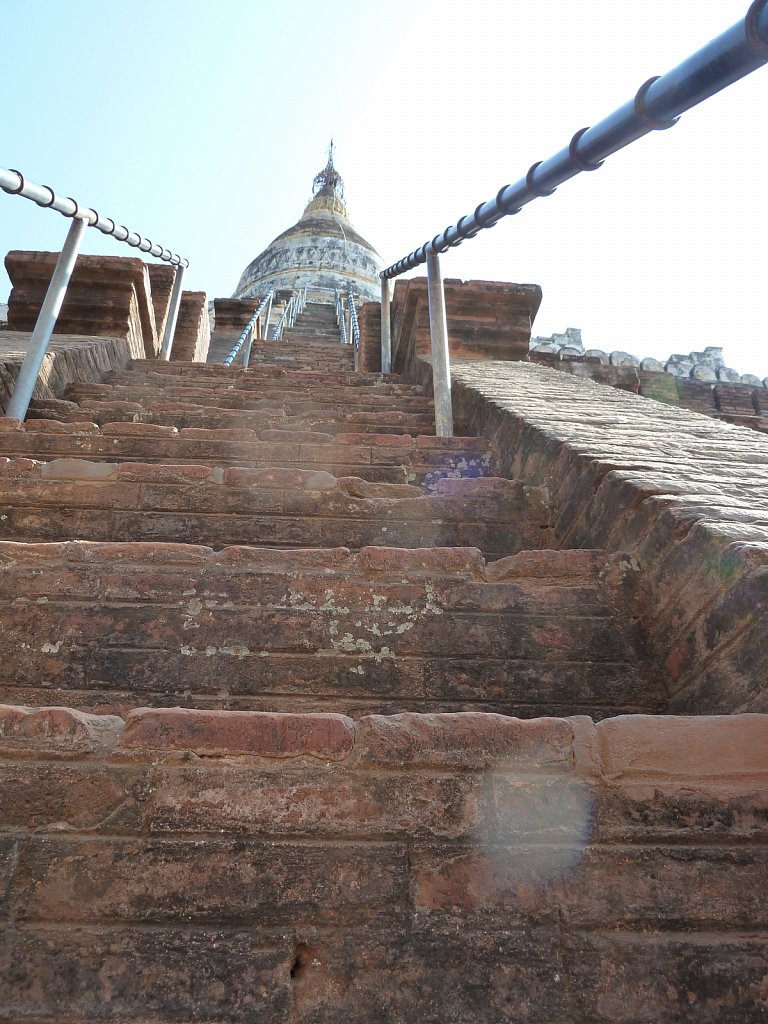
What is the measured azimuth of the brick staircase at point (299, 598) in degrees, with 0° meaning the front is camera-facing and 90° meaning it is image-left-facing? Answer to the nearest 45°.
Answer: approximately 0°

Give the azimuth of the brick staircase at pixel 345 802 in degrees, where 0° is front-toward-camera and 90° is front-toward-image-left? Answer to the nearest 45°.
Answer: approximately 0°

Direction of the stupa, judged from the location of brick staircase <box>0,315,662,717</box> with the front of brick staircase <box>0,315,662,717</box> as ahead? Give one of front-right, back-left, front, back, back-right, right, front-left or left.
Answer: back

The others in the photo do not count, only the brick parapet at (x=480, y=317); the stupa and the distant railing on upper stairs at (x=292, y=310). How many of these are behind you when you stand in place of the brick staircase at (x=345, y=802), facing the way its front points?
3
